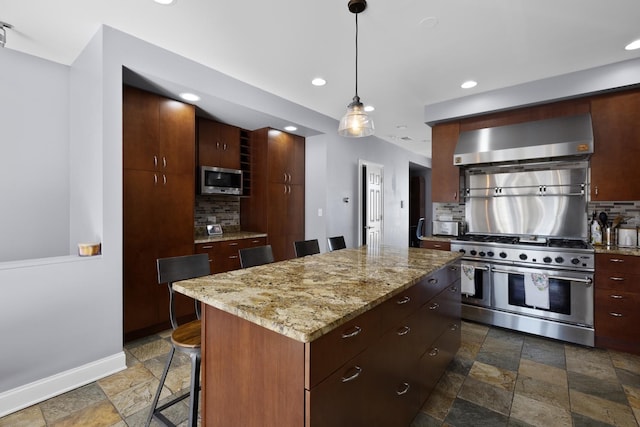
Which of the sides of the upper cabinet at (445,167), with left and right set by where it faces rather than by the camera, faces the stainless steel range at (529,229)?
left

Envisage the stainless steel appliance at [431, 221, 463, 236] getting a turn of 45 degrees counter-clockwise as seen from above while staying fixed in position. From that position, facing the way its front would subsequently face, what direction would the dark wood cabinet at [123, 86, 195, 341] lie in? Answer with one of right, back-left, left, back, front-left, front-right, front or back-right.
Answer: right

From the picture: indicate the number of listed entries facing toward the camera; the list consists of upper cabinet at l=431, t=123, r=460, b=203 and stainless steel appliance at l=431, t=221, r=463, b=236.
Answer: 2

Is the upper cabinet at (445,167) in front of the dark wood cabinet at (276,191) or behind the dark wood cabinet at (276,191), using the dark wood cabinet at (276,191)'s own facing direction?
in front

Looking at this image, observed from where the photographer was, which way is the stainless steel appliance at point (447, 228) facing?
facing the viewer

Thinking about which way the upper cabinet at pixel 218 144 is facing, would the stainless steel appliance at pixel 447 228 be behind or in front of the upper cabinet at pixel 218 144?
in front

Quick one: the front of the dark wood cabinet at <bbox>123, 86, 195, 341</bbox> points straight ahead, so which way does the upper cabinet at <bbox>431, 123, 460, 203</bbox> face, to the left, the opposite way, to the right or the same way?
to the right

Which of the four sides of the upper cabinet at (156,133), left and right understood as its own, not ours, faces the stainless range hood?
front

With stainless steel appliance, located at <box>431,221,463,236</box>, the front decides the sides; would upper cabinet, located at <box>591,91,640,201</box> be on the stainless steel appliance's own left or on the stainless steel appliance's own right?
on the stainless steel appliance's own left

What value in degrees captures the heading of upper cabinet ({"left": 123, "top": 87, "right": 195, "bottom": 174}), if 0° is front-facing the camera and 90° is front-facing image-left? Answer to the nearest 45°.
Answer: approximately 315°

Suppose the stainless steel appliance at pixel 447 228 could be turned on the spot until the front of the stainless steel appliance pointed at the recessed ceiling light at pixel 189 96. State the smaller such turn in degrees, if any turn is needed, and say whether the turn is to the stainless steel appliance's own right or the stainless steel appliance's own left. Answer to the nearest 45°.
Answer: approximately 45° to the stainless steel appliance's own right

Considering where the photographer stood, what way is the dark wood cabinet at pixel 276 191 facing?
facing the viewer and to the right of the viewer

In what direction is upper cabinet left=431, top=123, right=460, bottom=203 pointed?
toward the camera

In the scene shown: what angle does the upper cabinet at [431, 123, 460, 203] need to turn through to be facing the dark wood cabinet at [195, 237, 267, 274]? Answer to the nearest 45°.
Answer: approximately 45° to its right

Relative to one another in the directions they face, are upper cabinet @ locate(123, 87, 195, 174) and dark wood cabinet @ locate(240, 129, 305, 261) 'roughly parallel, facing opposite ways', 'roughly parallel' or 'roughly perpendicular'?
roughly parallel
